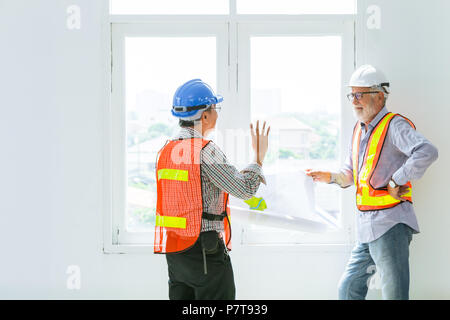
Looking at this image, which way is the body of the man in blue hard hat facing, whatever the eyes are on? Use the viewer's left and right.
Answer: facing away from the viewer and to the right of the viewer

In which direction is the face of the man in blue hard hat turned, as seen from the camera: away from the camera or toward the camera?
away from the camera

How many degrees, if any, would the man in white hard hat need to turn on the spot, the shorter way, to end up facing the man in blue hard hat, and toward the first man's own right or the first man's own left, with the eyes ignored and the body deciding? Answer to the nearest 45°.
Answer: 0° — they already face them

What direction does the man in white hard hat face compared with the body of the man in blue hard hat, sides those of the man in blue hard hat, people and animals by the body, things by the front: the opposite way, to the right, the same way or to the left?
the opposite way

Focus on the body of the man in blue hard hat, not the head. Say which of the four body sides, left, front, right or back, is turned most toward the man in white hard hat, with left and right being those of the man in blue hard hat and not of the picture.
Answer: front

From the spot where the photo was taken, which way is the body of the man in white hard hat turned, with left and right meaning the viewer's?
facing the viewer and to the left of the viewer
